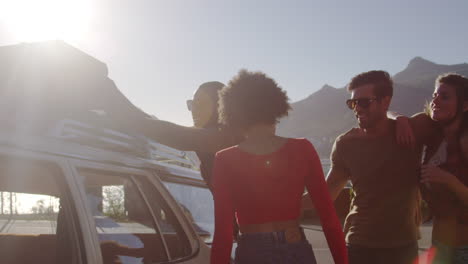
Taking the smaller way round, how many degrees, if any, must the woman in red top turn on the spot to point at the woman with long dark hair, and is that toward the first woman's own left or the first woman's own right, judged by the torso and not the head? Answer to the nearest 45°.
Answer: approximately 45° to the first woman's own right

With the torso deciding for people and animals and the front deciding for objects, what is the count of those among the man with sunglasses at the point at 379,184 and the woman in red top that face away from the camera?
1

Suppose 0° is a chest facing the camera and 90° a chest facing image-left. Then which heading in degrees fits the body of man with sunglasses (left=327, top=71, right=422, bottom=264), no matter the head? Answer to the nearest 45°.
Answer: approximately 45°

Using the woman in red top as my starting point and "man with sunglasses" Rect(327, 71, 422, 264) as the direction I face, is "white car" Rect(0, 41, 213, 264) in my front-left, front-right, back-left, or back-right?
back-left

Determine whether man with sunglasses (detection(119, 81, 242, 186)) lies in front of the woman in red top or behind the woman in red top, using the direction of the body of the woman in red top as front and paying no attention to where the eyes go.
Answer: in front

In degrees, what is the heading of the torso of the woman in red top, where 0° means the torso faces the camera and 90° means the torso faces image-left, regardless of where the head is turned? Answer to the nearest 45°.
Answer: approximately 180°

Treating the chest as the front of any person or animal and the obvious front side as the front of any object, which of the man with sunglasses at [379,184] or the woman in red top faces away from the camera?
the woman in red top

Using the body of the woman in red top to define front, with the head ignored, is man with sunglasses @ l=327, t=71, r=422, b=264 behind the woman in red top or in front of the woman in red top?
in front
